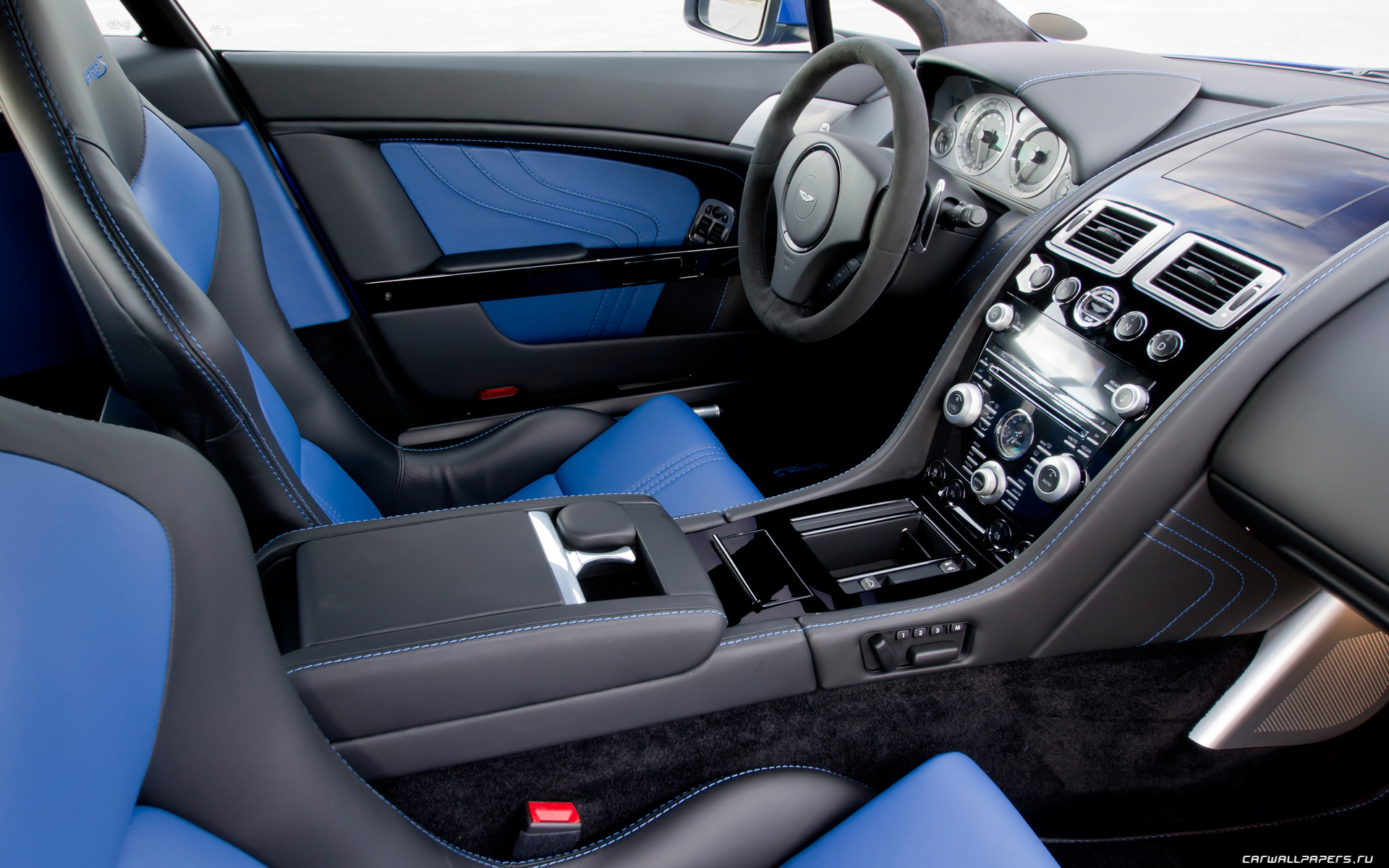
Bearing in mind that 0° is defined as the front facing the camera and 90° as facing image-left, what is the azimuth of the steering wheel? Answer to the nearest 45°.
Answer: approximately 45°

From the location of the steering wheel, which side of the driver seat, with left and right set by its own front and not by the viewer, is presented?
front

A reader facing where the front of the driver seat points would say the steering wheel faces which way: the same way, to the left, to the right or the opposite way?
the opposite way

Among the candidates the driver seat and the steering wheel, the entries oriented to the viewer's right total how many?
1

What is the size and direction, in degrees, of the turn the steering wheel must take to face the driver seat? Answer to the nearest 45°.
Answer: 0° — it already faces it

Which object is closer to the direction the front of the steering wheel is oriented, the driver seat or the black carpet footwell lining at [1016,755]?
the driver seat

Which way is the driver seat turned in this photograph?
to the viewer's right

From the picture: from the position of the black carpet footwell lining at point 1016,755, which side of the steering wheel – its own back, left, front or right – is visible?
left
